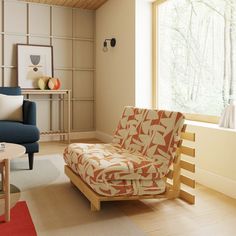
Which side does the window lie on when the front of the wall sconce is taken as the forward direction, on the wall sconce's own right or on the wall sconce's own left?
on the wall sconce's own left

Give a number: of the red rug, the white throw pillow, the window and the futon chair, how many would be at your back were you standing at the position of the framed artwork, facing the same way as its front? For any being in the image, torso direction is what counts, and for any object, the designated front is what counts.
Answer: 0

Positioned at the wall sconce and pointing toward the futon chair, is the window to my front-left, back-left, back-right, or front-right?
front-left

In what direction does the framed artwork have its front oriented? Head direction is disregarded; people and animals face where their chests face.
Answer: toward the camera

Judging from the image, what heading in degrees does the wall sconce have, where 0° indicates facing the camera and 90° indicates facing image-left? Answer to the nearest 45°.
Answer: approximately 45°

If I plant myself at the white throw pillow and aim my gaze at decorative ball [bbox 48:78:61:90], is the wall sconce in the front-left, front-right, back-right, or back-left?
front-right

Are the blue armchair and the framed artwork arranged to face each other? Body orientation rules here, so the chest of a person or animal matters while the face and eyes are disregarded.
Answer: no

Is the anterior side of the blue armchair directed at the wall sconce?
no

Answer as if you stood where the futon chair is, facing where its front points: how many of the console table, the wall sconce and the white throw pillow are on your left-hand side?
0

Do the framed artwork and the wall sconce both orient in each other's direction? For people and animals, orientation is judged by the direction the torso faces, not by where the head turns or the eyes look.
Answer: no

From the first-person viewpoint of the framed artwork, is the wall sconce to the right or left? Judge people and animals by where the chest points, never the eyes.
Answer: on its left
